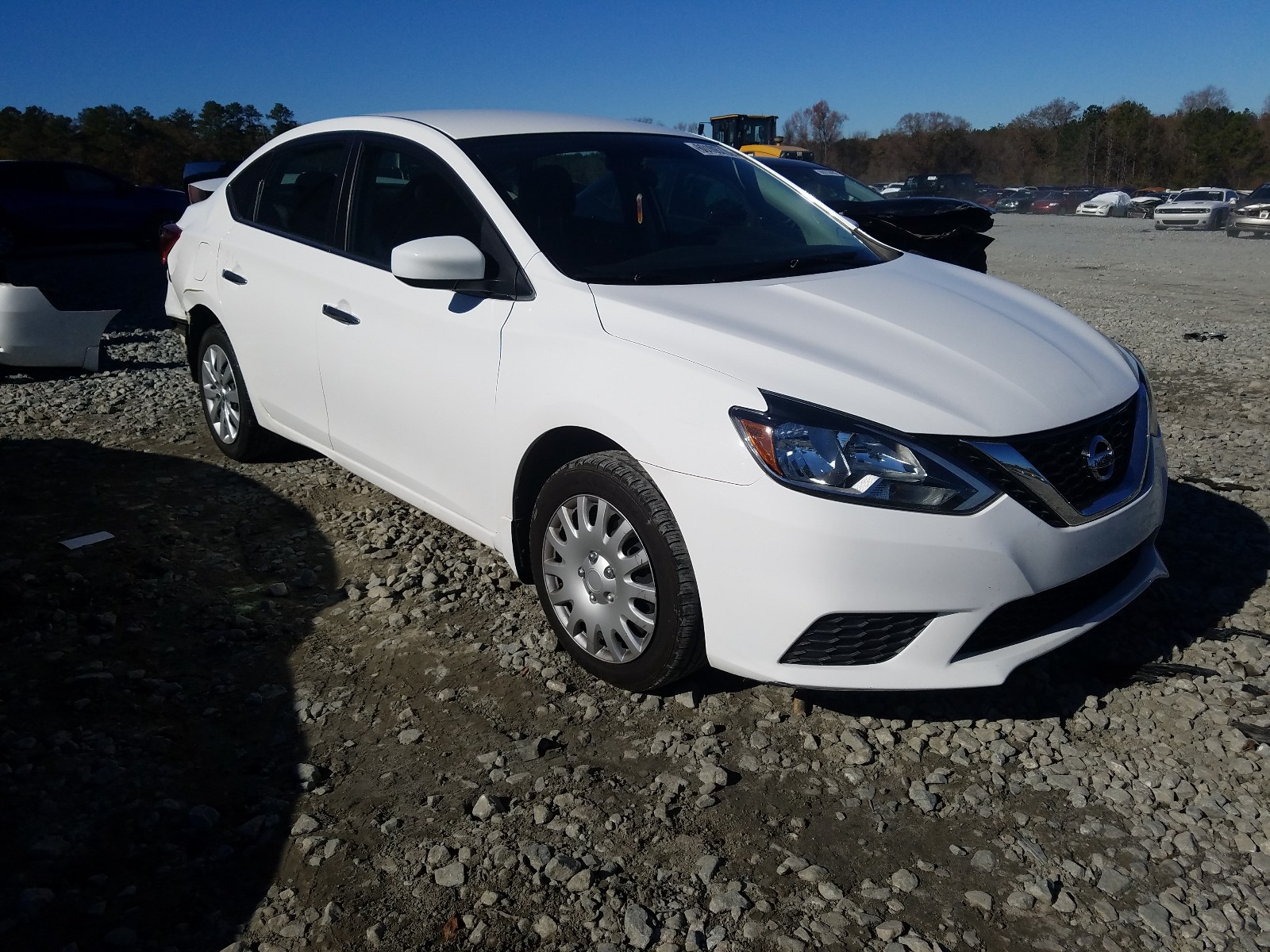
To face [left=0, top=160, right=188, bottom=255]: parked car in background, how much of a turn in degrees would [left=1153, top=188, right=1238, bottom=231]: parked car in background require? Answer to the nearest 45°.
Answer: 0° — it already faces it

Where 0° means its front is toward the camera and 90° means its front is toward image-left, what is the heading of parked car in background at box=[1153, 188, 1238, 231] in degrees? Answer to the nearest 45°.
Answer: approximately 45°

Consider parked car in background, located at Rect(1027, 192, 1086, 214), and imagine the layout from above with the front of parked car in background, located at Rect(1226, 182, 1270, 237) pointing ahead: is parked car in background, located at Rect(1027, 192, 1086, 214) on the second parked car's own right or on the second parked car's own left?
on the second parked car's own right

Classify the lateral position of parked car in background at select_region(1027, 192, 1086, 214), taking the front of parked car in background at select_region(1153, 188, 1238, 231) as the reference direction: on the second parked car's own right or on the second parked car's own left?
on the second parked car's own right

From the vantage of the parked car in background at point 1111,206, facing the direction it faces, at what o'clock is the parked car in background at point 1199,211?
the parked car in background at point 1199,211 is roughly at 10 o'clock from the parked car in background at point 1111,206.

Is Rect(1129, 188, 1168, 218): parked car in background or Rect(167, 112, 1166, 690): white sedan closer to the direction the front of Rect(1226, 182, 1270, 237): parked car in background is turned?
the white sedan
